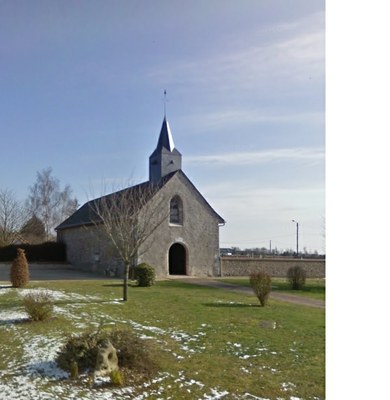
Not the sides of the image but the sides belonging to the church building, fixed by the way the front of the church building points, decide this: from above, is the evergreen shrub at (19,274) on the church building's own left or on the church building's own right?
on the church building's own right

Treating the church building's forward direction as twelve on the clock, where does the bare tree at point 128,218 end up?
The bare tree is roughly at 2 o'clock from the church building.

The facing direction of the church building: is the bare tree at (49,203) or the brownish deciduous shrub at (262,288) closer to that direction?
the brownish deciduous shrub

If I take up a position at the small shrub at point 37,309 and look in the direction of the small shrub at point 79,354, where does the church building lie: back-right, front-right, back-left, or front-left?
back-left

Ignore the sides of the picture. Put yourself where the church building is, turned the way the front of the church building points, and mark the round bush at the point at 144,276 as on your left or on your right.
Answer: on your right

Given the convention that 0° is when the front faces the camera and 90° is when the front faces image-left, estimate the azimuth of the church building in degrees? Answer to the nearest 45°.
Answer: approximately 315°

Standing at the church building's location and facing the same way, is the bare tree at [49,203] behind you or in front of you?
behind
